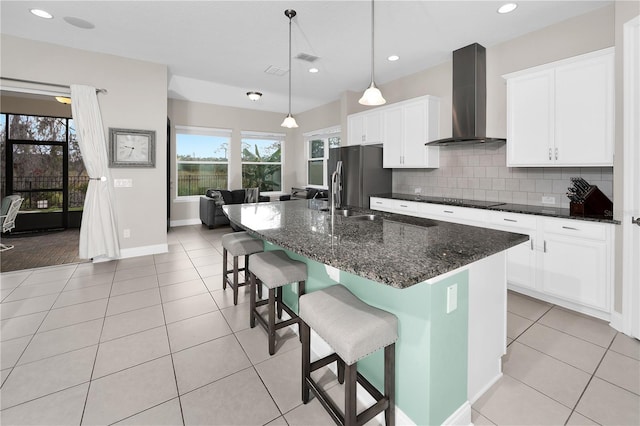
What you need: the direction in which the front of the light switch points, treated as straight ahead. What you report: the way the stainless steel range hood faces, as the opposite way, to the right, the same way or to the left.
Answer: to the right

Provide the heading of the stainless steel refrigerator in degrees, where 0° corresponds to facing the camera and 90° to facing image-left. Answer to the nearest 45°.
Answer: approximately 45°

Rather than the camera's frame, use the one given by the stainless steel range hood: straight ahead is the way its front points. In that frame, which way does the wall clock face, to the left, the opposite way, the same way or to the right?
to the left

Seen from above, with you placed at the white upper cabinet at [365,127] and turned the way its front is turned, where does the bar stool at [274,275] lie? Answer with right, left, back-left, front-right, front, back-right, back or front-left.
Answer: front-left

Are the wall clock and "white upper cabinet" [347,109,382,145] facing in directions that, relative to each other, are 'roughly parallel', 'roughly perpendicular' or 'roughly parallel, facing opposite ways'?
roughly perpendicular

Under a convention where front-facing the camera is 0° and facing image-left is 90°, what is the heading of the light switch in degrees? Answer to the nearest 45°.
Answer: approximately 0°

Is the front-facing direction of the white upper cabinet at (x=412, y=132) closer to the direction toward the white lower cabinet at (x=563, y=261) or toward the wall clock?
the wall clock

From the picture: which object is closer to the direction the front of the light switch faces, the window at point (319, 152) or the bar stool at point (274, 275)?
the bar stool
